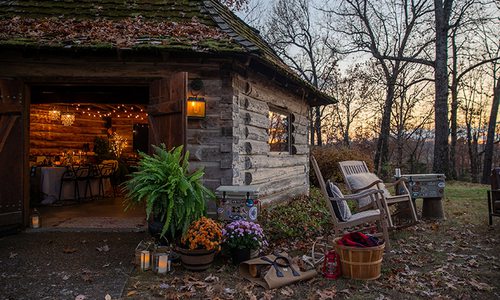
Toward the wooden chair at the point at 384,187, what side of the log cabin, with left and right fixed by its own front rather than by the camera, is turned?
left

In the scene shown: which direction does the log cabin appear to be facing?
toward the camera

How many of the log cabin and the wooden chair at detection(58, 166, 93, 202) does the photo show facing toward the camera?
1

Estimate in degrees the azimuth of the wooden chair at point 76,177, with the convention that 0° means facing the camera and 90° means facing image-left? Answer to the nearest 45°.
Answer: approximately 135°

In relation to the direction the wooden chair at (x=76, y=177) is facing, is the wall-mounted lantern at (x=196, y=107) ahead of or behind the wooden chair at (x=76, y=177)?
behind

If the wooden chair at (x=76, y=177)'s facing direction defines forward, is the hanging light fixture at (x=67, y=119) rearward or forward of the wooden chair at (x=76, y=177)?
forward

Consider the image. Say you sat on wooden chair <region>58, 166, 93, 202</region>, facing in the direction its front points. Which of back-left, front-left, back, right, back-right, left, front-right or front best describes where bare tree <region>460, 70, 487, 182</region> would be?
front-right
